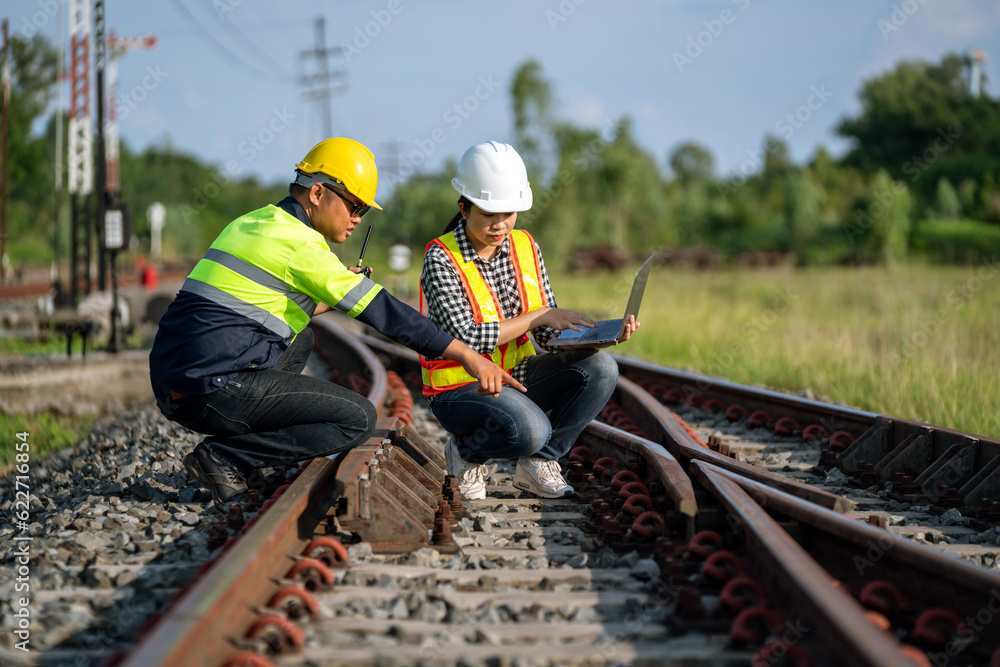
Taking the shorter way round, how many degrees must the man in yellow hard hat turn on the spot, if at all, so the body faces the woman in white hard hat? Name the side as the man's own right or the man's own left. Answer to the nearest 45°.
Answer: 0° — they already face them

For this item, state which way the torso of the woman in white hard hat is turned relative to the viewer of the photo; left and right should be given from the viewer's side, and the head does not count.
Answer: facing the viewer and to the right of the viewer

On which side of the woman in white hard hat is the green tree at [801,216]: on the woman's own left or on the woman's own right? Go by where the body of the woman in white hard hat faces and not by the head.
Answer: on the woman's own left

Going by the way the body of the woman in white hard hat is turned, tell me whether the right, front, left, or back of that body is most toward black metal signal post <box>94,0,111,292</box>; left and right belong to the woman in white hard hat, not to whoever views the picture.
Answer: back

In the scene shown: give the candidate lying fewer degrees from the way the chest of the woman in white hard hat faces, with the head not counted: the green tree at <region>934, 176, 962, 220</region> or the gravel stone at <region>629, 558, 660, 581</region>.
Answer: the gravel stone

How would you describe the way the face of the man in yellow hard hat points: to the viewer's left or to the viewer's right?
to the viewer's right

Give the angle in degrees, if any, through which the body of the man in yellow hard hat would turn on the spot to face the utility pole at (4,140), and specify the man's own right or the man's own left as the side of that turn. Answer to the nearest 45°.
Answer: approximately 90° to the man's own left

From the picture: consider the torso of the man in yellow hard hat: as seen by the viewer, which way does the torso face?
to the viewer's right

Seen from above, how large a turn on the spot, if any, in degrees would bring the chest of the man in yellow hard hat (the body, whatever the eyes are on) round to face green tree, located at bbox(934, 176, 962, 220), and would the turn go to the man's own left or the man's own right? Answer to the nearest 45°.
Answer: approximately 45° to the man's own left

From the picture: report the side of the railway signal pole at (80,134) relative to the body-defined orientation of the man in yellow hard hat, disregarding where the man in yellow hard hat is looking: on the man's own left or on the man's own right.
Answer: on the man's own left
